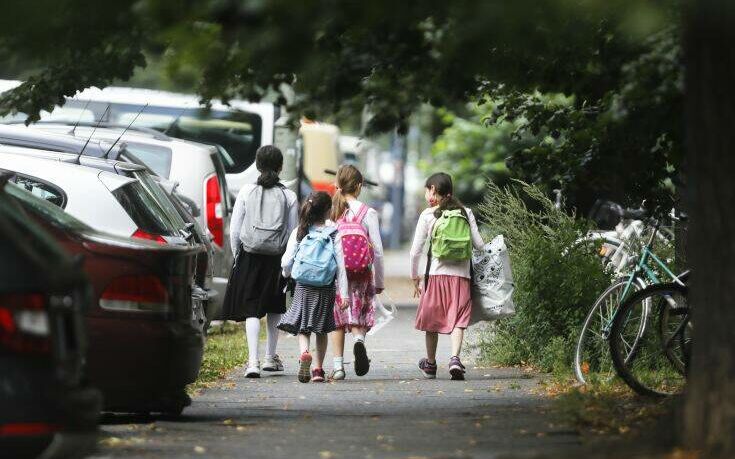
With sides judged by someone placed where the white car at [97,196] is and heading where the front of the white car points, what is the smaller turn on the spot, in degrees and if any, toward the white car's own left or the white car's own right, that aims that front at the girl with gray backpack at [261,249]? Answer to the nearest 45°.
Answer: approximately 90° to the white car's own right

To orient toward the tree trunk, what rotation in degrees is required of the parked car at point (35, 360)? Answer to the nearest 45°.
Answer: approximately 135° to its right

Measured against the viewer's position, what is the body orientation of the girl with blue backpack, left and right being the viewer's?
facing away from the viewer

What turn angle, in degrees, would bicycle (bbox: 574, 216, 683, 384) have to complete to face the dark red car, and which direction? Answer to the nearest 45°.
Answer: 0° — it already faces it

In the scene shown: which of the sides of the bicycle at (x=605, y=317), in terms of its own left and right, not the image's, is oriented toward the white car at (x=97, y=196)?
front

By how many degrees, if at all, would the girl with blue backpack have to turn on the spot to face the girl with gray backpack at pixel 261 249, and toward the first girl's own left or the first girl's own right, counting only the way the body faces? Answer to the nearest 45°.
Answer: approximately 45° to the first girl's own left

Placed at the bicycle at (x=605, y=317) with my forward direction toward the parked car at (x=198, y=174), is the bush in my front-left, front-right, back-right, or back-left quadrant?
front-right

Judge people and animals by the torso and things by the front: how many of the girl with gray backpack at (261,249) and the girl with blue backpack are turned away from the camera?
2

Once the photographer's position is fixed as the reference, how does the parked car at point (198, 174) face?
facing away from the viewer and to the left of the viewer

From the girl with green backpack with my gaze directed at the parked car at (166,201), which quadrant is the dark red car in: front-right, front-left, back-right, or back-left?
front-left

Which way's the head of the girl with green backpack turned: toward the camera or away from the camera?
away from the camera

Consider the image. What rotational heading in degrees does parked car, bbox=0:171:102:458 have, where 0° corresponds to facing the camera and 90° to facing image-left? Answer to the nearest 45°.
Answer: approximately 135°

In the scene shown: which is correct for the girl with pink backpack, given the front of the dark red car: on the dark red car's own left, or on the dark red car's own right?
on the dark red car's own right

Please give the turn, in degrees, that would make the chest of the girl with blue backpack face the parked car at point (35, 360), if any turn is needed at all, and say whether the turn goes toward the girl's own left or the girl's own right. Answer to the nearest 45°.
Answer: approximately 180°

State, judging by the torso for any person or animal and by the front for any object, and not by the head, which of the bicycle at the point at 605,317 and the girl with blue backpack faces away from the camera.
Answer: the girl with blue backpack

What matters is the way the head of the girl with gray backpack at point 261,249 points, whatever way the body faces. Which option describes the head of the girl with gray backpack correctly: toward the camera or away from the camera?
away from the camera

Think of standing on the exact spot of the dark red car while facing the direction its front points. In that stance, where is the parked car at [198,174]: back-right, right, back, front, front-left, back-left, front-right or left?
front-right
